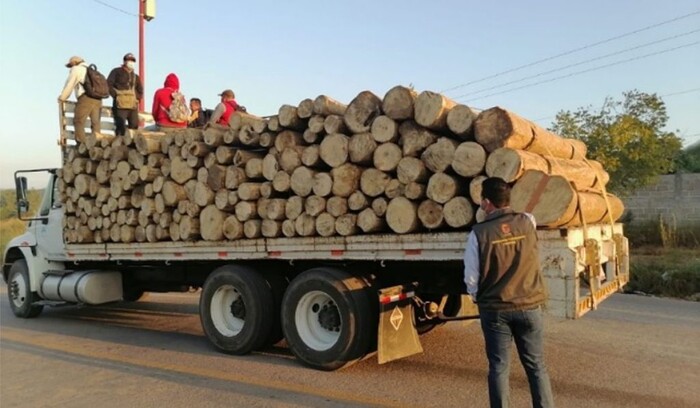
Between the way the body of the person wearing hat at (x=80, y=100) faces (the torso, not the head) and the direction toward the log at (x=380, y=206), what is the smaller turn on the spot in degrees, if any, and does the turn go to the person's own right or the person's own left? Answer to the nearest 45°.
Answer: approximately 135° to the person's own left

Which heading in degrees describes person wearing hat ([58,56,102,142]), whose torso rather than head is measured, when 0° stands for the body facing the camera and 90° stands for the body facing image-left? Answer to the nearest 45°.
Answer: approximately 90°

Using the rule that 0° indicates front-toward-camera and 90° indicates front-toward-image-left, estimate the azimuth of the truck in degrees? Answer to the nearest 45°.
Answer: approximately 135°

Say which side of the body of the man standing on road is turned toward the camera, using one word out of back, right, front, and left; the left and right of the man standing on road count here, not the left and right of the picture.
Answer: back

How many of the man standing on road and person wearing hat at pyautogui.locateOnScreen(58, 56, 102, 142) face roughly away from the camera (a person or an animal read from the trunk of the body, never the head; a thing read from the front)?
1

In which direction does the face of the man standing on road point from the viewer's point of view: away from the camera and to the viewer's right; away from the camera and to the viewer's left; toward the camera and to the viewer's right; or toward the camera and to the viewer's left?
away from the camera and to the viewer's left

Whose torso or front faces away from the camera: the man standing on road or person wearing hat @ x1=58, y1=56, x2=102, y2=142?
the man standing on road
